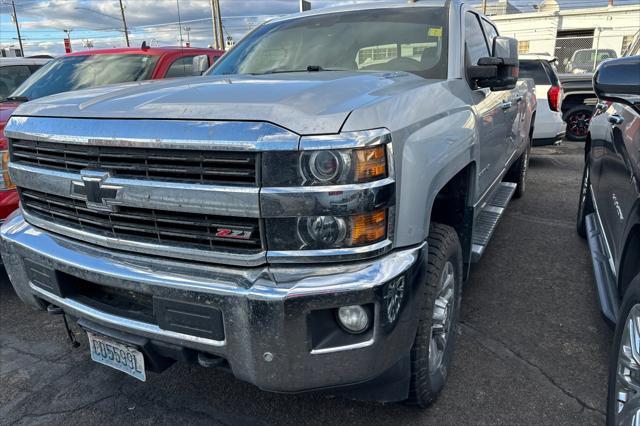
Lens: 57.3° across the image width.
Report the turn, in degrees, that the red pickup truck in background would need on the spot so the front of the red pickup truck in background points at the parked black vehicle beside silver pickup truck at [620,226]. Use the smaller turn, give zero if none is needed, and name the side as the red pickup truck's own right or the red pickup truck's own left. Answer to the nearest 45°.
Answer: approximately 90° to the red pickup truck's own left

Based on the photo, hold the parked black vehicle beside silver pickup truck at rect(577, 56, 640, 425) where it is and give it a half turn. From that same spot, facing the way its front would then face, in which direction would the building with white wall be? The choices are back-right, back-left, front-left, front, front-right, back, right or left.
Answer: front-right

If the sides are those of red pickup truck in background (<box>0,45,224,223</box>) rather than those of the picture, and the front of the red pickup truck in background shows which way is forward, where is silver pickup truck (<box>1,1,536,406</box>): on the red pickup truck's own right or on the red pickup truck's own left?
on the red pickup truck's own left

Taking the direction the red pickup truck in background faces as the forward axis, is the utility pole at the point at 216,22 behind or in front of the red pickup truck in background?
behind

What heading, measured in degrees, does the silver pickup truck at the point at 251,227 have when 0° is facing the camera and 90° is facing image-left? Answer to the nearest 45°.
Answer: approximately 45°

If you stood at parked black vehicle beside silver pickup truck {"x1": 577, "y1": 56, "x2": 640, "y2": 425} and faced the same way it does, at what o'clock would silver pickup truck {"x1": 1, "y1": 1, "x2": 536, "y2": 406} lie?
The silver pickup truck is roughly at 3 o'clock from the parked black vehicle beside silver pickup truck.

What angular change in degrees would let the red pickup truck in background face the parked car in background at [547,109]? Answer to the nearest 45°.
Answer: approximately 135° to its left

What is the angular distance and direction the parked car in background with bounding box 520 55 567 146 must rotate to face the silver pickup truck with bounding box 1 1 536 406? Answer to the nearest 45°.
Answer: approximately 90° to its left

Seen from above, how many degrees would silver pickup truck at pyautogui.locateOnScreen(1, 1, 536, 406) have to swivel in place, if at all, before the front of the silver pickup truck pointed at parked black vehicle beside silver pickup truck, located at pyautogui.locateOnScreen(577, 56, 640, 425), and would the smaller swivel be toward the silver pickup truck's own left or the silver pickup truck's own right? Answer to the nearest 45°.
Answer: approximately 135° to the silver pickup truck's own left
